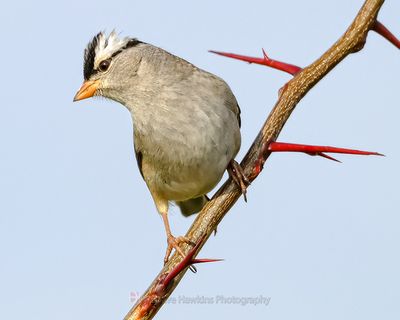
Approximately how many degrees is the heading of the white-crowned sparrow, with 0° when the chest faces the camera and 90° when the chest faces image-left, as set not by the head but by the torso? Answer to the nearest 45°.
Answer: approximately 45°
